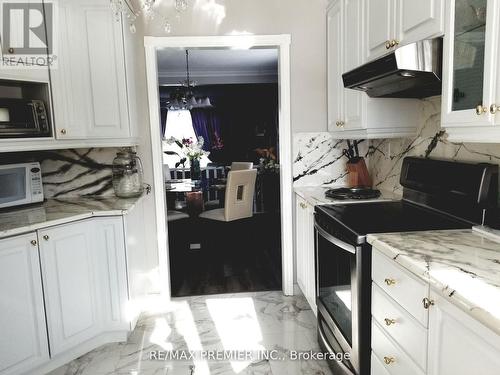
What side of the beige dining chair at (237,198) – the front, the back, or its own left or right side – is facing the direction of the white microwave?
left

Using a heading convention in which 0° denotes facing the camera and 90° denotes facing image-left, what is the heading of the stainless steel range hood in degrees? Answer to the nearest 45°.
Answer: approximately 45°

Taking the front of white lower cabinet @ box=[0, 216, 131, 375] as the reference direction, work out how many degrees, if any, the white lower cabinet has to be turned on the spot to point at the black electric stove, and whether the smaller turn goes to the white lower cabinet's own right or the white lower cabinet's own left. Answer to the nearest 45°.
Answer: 0° — it already faces it

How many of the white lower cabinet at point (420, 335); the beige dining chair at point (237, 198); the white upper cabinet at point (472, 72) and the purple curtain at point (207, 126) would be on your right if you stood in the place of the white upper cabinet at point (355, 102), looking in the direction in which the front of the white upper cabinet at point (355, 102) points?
2

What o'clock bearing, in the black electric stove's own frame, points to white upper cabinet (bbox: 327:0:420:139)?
The white upper cabinet is roughly at 4 o'clock from the black electric stove.

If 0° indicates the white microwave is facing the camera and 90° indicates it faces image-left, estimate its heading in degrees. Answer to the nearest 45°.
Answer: approximately 315°

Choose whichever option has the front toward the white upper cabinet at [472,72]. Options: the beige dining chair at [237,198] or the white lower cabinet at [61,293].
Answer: the white lower cabinet

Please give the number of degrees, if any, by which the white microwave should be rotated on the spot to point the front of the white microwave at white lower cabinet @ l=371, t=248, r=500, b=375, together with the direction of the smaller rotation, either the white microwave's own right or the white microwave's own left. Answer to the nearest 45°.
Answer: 0° — it already faces it

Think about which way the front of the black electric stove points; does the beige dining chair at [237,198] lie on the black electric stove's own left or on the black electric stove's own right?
on the black electric stove's own right
